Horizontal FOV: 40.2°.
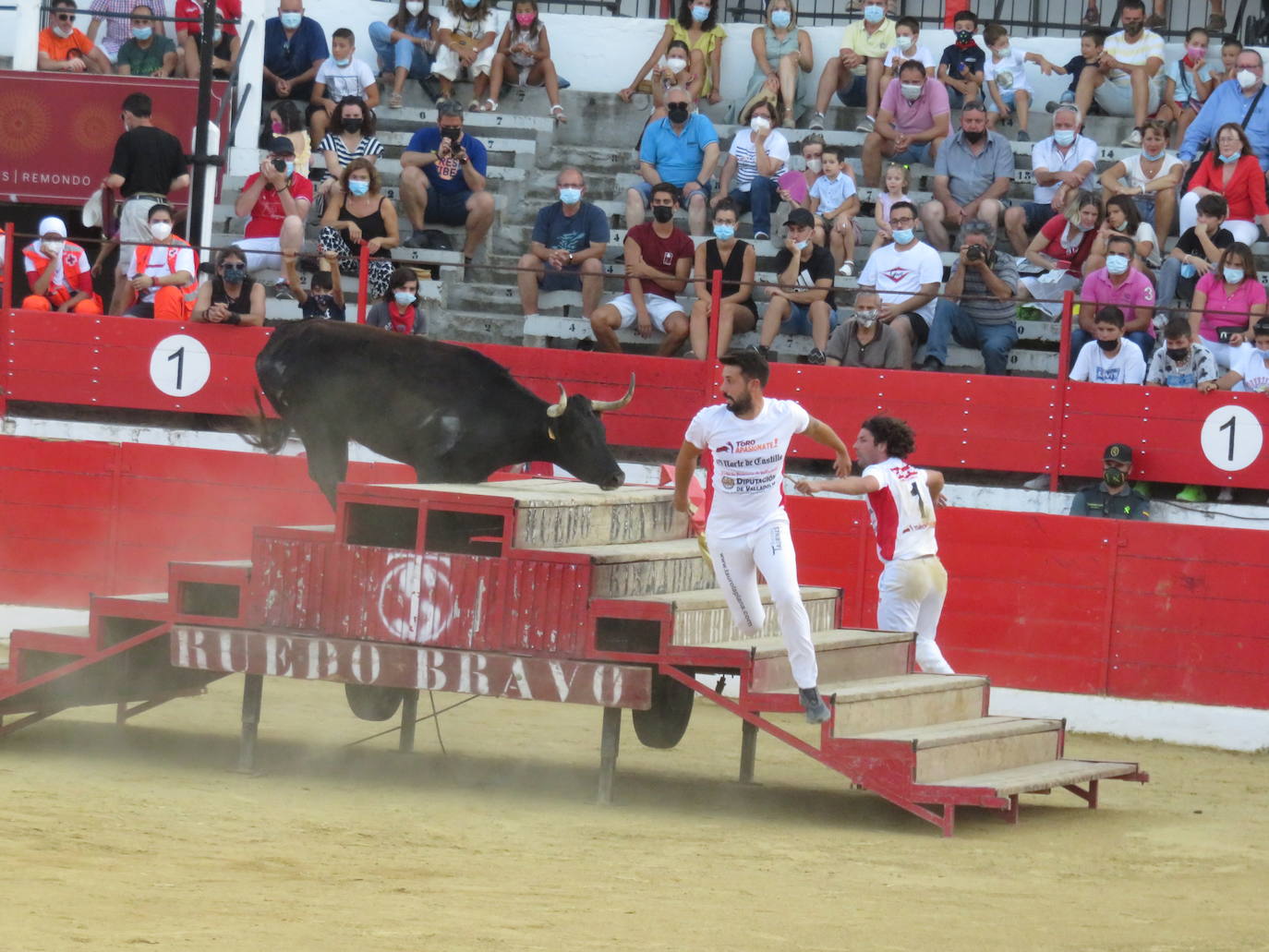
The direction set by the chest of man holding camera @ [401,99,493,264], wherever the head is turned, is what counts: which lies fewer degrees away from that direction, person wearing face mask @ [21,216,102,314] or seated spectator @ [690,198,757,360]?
the seated spectator

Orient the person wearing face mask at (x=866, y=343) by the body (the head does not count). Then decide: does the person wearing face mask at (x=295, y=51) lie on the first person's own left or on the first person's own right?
on the first person's own right

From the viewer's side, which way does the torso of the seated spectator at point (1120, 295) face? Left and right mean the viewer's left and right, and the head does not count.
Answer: facing the viewer

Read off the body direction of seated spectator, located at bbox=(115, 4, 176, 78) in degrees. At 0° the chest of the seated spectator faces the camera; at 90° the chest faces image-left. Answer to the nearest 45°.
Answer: approximately 0°

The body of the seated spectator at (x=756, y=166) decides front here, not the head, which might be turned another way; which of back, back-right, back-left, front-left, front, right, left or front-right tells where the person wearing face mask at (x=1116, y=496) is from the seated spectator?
front-left

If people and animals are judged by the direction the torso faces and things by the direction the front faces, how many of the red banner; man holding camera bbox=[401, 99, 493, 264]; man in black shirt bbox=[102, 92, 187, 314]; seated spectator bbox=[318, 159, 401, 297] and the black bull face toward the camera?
3

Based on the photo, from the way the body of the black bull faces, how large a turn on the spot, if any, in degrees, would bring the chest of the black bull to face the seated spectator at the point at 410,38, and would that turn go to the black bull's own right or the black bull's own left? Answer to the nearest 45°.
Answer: approximately 90° to the black bull's own left

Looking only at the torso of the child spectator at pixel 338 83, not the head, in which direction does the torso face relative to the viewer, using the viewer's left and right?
facing the viewer

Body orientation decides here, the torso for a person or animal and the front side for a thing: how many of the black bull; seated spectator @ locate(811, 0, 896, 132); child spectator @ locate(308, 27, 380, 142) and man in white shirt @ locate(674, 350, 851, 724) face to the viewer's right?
1

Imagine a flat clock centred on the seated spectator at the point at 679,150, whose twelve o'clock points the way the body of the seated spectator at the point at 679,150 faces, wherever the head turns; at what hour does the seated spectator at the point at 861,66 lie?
the seated spectator at the point at 861,66 is roughly at 8 o'clock from the seated spectator at the point at 679,150.

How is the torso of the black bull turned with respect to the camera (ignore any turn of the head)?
to the viewer's right

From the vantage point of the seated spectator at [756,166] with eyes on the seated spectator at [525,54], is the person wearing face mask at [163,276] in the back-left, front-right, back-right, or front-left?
front-left

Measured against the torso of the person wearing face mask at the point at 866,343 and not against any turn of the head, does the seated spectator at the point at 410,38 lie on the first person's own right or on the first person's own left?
on the first person's own right

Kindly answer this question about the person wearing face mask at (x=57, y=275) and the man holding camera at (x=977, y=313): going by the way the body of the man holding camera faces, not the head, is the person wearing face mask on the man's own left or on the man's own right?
on the man's own right

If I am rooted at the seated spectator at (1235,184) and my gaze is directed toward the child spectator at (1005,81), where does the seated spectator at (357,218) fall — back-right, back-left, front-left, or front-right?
front-left

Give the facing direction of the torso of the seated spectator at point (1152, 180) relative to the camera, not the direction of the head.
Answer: toward the camera

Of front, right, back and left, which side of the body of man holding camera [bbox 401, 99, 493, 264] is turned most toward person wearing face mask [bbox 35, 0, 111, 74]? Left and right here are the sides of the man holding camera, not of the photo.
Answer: right

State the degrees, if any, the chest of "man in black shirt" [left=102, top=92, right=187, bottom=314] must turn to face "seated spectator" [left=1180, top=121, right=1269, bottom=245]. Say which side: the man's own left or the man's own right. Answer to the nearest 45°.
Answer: approximately 135° to the man's own right

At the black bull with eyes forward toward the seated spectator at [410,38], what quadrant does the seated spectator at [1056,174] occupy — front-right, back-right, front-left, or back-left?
front-right
